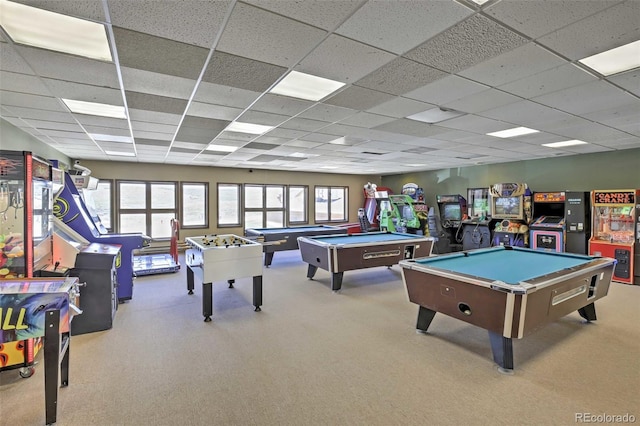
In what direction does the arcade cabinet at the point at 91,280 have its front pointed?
to the viewer's right

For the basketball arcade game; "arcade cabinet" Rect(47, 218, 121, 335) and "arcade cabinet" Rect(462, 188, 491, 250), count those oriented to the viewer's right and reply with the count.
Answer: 2

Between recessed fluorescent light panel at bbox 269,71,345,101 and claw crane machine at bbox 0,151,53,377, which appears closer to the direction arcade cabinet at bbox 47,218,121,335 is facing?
the recessed fluorescent light panel

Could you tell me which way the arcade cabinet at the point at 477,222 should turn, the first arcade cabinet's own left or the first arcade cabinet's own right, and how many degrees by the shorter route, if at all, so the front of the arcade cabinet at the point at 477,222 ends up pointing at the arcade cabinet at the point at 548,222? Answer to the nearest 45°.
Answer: approximately 45° to the first arcade cabinet's own left

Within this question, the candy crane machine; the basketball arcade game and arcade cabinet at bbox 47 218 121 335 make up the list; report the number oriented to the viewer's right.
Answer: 2

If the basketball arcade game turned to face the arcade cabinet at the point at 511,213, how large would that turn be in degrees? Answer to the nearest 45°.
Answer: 0° — it already faces it

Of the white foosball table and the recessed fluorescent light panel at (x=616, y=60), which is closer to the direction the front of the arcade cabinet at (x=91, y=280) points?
the white foosball table

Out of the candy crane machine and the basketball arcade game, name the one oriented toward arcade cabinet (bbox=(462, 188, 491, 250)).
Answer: the basketball arcade game

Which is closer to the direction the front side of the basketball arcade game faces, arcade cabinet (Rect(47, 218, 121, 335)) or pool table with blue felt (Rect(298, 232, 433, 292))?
the pool table with blue felt

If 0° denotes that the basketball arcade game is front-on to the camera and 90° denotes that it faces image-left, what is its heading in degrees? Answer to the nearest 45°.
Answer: approximately 270°

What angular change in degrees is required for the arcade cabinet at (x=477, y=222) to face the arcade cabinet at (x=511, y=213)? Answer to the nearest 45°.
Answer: approximately 45° to its left

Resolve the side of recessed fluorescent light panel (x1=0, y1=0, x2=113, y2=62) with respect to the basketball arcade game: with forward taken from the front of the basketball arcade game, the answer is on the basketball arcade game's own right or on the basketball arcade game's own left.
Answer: on the basketball arcade game's own right

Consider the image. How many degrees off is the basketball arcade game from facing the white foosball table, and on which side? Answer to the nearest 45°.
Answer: approximately 45° to its right
